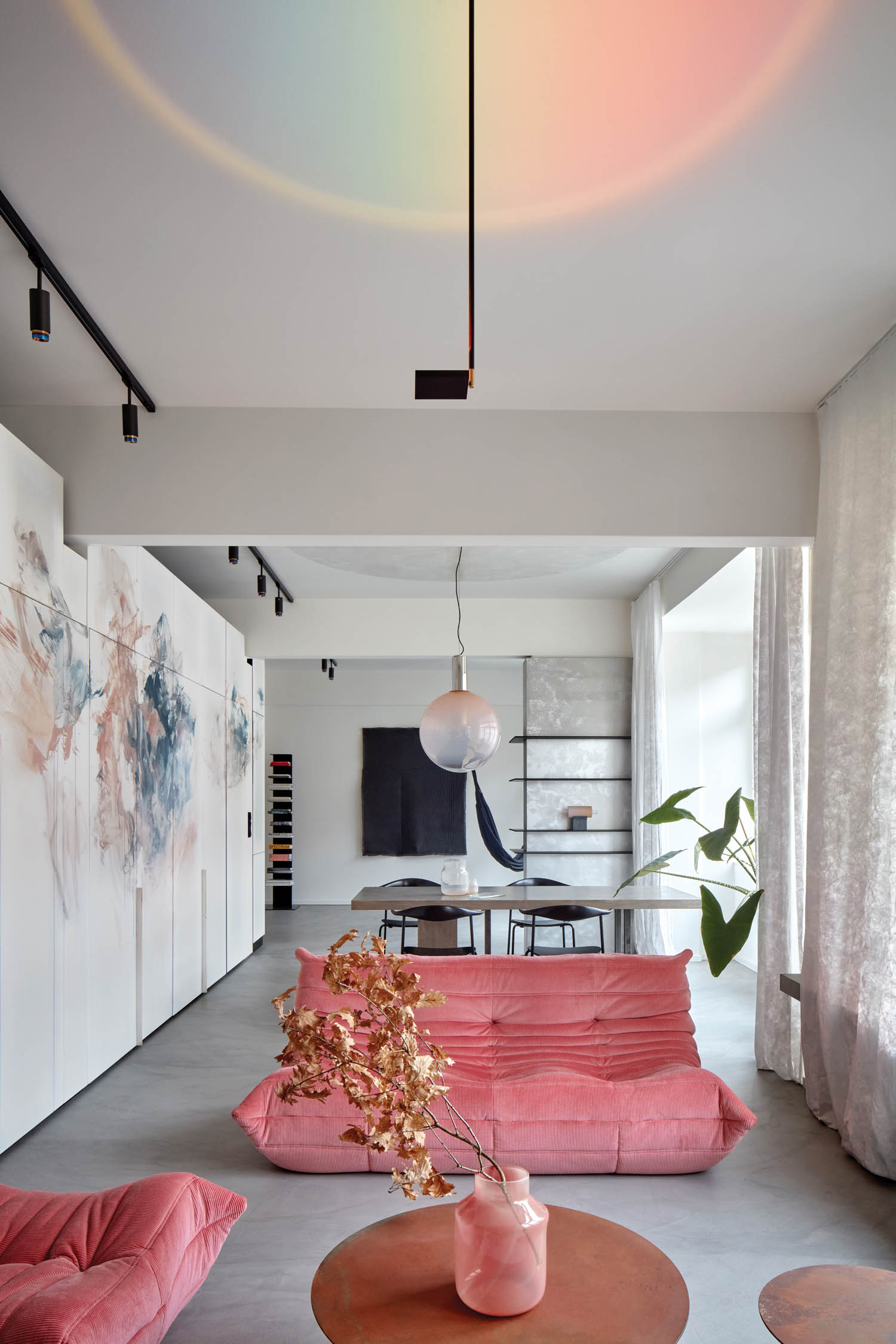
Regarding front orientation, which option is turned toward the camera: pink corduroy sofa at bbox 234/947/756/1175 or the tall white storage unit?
the pink corduroy sofa

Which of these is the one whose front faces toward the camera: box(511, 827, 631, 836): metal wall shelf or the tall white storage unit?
the metal wall shelf

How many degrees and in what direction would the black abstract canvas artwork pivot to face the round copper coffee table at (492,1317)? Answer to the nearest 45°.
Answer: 0° — it already faces it

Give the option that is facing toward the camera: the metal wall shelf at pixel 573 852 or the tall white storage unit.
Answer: the metal wall shelf

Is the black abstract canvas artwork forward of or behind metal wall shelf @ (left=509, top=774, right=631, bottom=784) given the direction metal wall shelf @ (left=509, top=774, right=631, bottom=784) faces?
behind

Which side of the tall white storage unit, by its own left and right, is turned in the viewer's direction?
right

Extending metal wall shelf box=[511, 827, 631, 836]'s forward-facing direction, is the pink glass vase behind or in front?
in front

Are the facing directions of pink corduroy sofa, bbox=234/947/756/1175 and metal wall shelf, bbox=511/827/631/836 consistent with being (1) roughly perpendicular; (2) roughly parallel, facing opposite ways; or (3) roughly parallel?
roughly parallel

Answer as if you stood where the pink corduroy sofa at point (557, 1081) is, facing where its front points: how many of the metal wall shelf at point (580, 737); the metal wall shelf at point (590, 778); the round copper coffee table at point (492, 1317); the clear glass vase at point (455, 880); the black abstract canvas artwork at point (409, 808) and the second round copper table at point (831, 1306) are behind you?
4

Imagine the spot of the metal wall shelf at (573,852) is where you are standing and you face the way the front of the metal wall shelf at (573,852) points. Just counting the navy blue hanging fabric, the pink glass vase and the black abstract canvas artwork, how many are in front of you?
1

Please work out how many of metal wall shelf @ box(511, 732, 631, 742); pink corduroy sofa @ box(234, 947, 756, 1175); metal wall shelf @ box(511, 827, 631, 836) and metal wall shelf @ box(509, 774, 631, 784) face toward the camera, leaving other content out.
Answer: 4

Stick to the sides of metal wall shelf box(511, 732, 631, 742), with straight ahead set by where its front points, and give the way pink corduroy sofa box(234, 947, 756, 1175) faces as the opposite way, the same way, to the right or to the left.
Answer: the same way

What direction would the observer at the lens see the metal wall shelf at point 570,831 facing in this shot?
facing the viewer

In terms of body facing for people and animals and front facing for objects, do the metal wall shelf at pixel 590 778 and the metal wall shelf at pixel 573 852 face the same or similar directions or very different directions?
same or similar directions

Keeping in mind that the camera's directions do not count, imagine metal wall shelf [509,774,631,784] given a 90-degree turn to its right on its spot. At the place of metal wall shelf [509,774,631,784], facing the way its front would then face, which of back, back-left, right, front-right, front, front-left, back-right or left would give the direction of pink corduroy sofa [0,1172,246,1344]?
left
